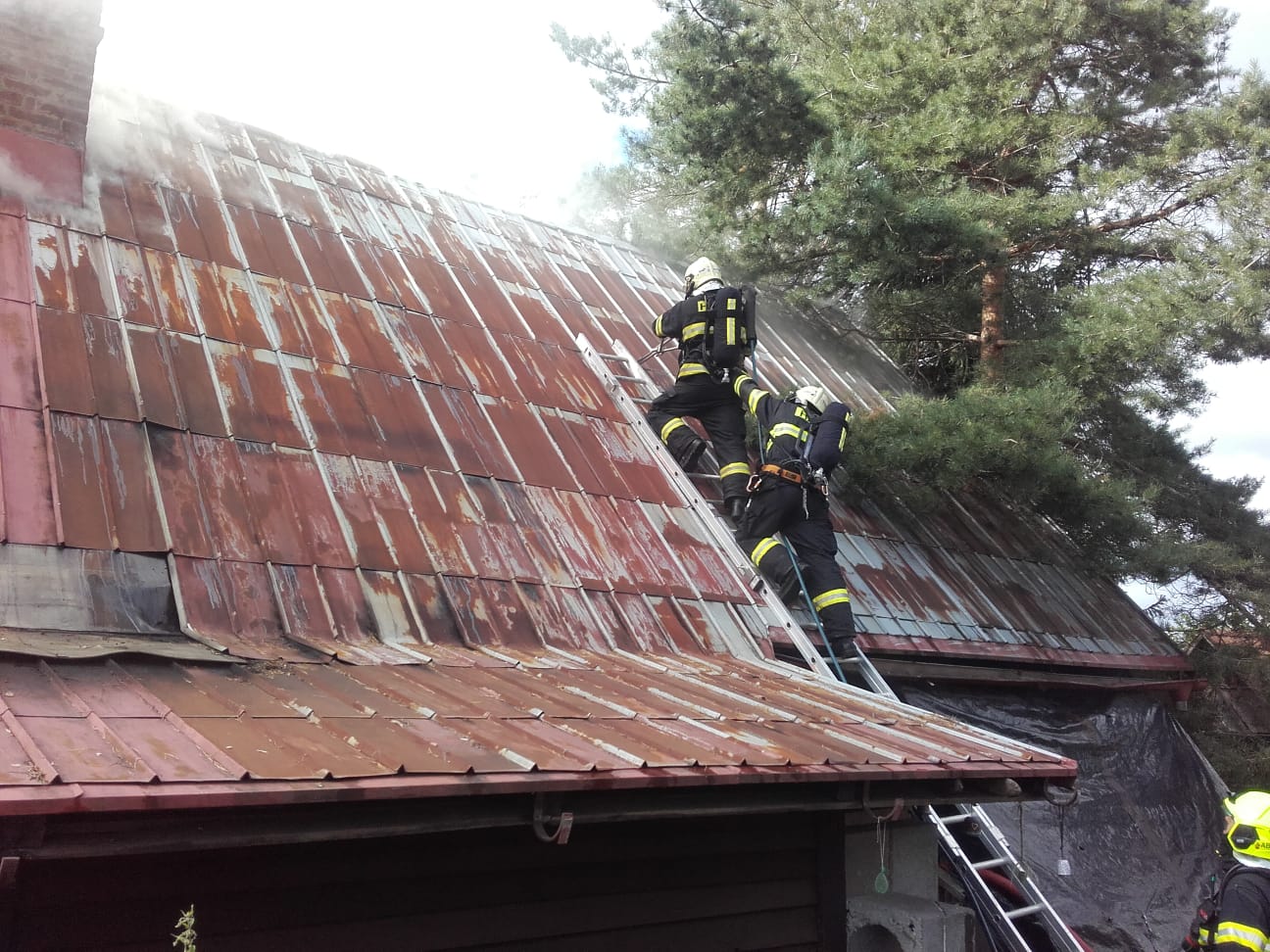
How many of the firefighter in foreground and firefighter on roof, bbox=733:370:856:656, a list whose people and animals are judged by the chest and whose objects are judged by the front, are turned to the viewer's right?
0

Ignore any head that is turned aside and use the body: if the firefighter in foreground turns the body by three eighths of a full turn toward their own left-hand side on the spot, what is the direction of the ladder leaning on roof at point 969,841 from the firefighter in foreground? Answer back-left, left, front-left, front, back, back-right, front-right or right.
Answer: back

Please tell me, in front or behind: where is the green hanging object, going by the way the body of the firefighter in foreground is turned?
in front

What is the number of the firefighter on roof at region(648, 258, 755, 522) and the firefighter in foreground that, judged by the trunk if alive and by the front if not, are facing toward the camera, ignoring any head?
0

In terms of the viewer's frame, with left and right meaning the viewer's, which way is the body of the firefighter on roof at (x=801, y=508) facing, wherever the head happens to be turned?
facing away from the viewer and to the left of the viewer

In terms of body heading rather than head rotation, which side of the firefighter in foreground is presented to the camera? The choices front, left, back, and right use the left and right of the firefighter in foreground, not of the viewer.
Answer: left

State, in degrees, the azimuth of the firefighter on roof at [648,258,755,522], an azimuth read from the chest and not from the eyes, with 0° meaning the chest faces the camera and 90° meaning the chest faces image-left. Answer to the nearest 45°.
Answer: approximately 135°

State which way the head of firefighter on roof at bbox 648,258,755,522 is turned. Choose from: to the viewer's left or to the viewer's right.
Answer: to the viewer's left

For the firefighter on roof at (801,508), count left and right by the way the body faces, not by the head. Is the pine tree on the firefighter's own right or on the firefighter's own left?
on the firefighter's own right
